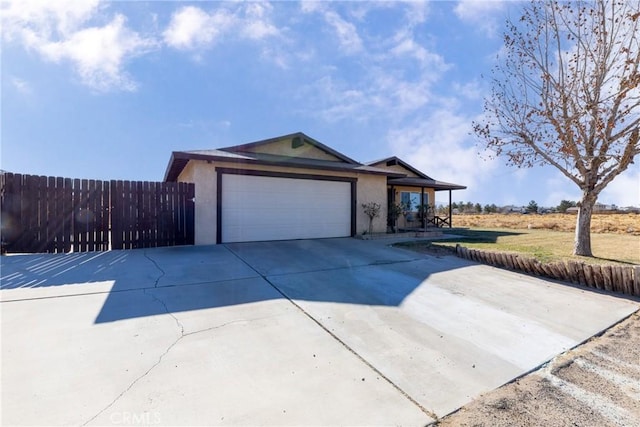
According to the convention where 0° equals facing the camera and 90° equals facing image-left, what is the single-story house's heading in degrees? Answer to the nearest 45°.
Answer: approximately 315°

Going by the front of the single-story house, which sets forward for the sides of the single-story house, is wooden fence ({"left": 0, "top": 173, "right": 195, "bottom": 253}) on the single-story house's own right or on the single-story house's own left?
on the single-story house's own right

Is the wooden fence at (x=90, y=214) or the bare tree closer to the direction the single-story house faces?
the bare tree

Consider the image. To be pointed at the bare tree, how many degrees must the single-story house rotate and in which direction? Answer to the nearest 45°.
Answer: approximately 45° to its left
